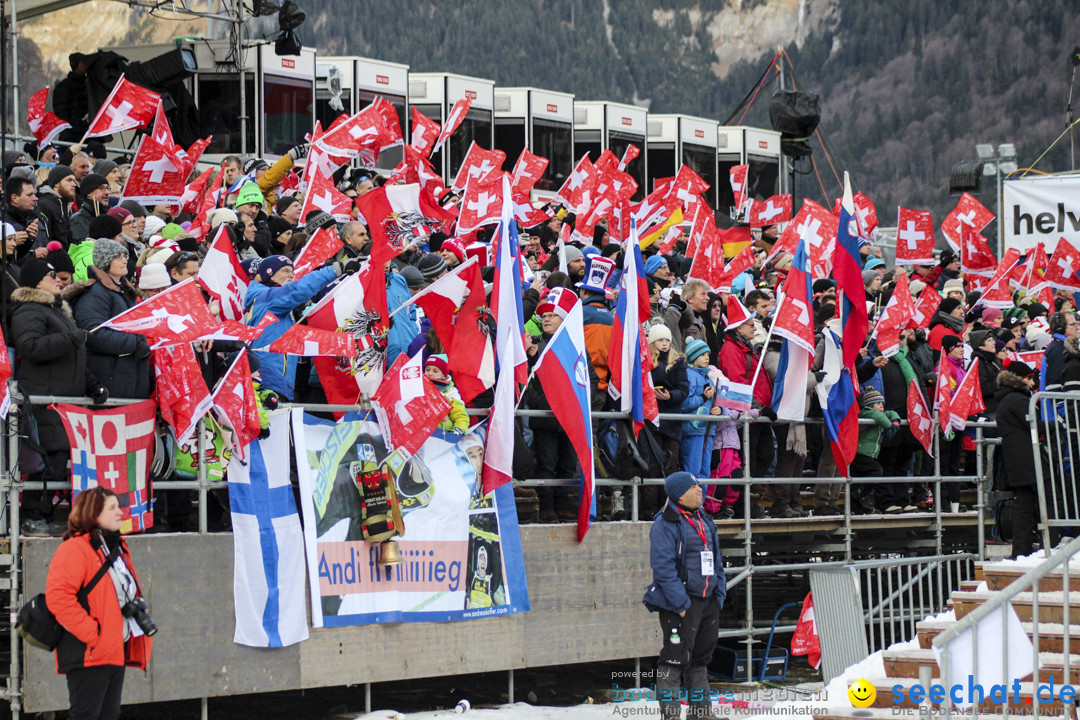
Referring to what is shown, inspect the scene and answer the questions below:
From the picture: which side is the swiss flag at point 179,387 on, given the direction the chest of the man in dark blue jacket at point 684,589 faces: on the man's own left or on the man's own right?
on the man's own right

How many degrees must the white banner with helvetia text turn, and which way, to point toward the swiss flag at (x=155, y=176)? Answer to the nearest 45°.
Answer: approximately 45° to its right

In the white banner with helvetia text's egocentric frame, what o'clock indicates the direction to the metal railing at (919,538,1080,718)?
The metal railing is roughly at 12 o'clock from the white banner with helvetia text.

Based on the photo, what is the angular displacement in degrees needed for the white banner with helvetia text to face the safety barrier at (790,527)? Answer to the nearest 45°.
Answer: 0° — it already faces it

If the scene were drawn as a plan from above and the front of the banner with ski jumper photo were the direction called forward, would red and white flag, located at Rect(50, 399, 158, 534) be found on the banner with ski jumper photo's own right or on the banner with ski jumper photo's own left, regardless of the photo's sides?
on the banner with ski jumper photo's own right

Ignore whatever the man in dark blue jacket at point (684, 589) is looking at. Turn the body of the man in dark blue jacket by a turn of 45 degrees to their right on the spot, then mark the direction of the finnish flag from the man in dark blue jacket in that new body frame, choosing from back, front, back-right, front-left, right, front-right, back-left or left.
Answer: right

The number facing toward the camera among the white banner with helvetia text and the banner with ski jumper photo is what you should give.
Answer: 2

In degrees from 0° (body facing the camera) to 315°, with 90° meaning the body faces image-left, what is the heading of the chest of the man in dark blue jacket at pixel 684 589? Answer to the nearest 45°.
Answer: approximately 315°

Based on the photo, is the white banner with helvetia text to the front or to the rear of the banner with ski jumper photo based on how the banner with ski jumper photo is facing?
to the rear
